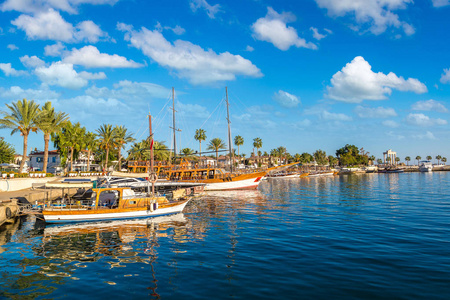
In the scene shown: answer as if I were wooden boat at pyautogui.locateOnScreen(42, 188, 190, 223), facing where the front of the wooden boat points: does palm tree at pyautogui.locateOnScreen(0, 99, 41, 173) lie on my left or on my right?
on my left

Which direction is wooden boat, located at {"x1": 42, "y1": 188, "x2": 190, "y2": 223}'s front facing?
to the viewer's right

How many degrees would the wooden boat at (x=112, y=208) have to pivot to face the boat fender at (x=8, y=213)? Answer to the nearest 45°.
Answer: approximately 180°
